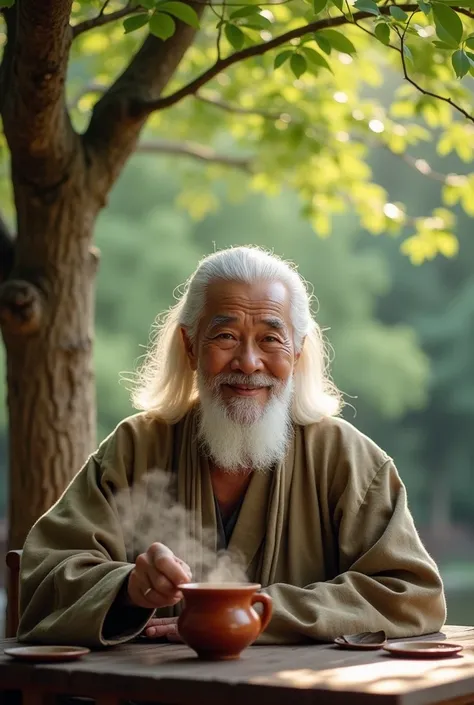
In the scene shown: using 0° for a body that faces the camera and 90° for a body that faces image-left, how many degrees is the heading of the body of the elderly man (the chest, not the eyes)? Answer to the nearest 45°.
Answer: approximately 0°

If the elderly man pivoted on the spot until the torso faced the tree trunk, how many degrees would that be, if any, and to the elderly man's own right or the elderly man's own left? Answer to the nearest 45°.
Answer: approximately 135° to the elderly man's own right

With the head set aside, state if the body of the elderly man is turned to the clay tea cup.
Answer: yes

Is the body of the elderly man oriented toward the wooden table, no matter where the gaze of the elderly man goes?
yes

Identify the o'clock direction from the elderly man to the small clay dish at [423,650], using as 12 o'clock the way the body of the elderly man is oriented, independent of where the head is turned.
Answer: The small clay dish is roughly at 11 o'clock from the elderly man.
